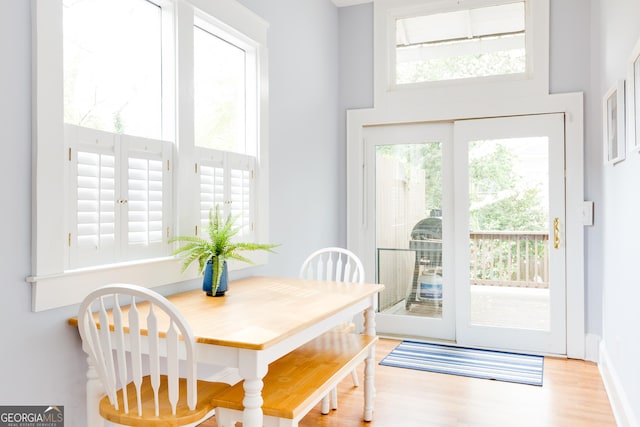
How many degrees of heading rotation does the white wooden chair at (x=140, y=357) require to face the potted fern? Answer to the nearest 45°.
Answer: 0° — it already faces it

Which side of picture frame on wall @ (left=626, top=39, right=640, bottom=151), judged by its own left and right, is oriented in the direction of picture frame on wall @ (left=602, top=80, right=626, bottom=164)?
right

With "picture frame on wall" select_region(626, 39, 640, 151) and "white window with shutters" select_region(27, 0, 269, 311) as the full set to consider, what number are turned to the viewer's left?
1

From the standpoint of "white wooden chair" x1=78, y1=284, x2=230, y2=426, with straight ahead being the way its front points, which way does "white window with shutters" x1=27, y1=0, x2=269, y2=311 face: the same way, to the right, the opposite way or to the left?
to the right

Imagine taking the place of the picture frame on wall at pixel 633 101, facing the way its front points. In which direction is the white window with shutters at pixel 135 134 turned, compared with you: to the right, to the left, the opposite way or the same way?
the opposite way

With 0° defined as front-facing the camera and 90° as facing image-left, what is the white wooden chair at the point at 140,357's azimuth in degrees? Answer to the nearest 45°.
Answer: approximately 225°

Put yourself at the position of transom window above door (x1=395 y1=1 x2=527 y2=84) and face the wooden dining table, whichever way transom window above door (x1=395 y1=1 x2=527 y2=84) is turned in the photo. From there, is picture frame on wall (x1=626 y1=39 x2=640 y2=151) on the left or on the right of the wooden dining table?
left

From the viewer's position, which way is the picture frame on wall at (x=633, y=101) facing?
facing to the left of the viewer

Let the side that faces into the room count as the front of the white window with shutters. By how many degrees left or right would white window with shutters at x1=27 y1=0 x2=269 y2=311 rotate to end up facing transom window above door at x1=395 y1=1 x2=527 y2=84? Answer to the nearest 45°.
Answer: approximately 45° to its left
